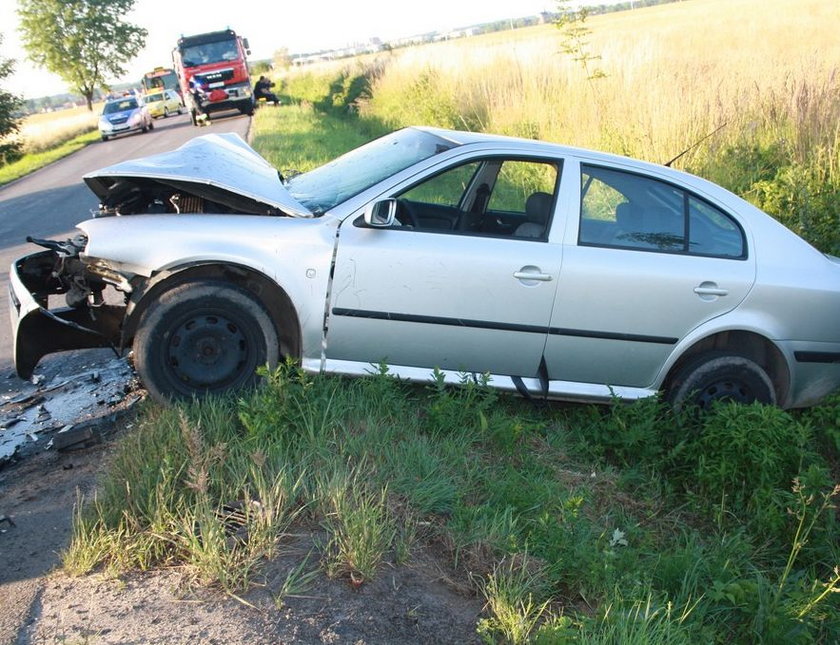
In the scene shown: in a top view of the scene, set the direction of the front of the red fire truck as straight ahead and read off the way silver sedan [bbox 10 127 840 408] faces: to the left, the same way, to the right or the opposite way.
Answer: to the right

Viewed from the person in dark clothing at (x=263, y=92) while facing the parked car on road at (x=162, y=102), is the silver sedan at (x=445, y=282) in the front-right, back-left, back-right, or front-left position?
back-left

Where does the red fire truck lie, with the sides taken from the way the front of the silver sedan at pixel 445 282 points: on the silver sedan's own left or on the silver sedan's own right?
on the silver sedan's own right

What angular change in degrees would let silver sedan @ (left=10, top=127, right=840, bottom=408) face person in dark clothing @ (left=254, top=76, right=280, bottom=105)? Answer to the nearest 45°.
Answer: approximately 90° to its right

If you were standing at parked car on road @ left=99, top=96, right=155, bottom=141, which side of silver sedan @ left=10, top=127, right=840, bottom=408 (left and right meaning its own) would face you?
right

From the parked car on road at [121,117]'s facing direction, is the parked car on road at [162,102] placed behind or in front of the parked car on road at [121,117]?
behind

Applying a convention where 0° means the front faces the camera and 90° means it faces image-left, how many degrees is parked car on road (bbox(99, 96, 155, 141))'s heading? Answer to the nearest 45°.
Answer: approximately 45°

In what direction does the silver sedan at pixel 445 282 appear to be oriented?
to the viewer's left

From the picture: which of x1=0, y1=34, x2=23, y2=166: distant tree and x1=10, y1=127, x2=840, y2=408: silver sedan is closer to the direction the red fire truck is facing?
the silver sedan

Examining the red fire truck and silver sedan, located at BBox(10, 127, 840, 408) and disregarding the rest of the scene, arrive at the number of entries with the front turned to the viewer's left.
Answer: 1
